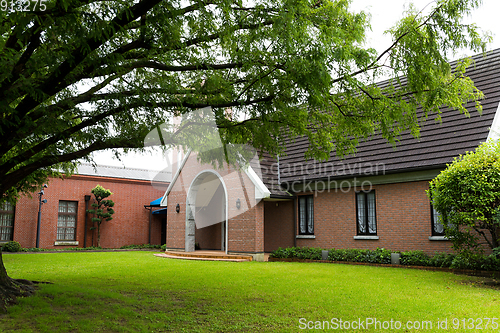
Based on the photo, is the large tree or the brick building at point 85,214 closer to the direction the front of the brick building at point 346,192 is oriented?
the large tree

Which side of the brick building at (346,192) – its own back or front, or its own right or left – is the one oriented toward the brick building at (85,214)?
right

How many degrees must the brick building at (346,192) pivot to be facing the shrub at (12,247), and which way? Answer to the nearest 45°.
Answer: approximately 45° to its right

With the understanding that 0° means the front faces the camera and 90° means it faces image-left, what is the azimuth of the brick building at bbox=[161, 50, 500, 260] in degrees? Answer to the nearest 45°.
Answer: approximately 45°
